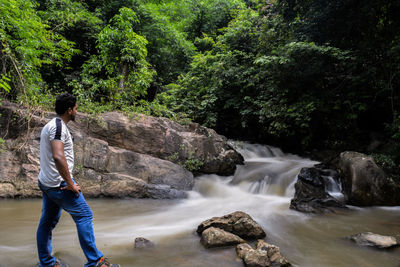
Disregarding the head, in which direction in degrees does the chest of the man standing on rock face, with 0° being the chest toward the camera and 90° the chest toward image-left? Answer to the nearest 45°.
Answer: approximately 270°

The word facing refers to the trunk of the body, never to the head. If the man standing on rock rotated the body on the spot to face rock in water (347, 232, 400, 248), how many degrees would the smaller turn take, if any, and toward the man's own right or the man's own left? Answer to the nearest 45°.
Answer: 0° — they already face it

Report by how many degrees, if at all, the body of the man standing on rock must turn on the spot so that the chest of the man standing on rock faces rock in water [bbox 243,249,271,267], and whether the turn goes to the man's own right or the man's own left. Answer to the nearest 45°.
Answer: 0° — they already face it

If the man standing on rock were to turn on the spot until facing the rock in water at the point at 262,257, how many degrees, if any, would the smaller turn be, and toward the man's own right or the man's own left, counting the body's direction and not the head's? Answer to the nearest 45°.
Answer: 0° — they already face it

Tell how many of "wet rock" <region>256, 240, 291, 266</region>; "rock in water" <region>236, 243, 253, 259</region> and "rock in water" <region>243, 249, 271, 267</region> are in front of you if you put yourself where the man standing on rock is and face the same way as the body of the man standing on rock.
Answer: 3

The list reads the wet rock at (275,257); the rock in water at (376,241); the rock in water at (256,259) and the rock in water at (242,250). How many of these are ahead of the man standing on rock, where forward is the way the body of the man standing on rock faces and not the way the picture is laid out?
4
